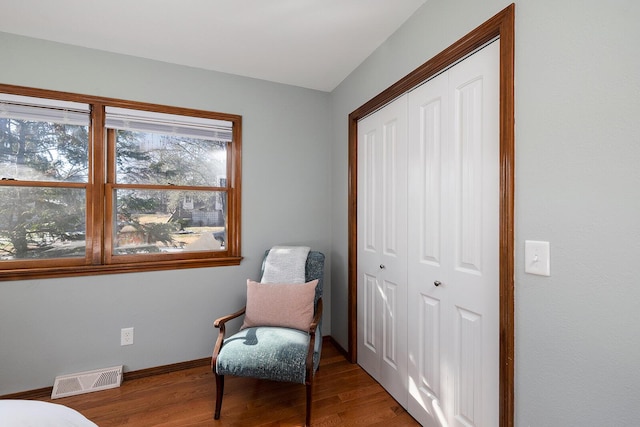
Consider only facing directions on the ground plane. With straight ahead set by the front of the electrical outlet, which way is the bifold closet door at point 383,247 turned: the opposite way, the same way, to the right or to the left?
to the right

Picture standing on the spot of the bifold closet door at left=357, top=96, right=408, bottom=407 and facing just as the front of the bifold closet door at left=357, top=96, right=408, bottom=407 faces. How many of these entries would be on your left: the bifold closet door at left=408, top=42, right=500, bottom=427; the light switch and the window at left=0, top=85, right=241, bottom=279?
2

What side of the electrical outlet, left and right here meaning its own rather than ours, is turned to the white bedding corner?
front

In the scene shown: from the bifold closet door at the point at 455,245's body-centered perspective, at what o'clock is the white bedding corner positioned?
The white bedding corner is roughly at 12 o'clock from the bifold closet door.

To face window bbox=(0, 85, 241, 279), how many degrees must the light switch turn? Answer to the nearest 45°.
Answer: approximately 45° to its right

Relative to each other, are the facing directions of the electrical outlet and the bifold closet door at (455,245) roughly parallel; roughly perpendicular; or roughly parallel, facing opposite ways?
roughly perpendicular

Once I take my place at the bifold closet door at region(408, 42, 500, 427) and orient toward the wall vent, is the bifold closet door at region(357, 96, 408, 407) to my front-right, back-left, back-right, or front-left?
front-right

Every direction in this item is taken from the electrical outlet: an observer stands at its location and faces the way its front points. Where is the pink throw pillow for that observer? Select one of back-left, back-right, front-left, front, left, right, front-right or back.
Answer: front-left

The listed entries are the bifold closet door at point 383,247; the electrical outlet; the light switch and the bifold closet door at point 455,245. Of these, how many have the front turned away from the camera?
0

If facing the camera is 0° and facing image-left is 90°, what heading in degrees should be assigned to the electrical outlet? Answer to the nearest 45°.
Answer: approximately 0°

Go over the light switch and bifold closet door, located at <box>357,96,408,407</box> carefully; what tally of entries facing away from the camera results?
0

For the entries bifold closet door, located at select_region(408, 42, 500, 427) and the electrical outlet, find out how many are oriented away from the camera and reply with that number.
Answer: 0

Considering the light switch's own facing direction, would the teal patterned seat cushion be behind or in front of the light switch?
in front

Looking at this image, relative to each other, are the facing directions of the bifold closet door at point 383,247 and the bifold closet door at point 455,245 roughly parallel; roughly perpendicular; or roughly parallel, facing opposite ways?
roughly parallel

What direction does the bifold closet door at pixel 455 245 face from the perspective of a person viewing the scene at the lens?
facing the viewer and to the left of the viewer
